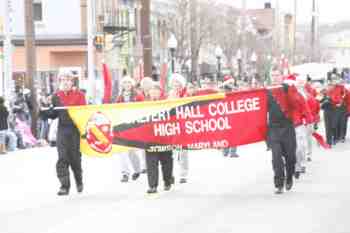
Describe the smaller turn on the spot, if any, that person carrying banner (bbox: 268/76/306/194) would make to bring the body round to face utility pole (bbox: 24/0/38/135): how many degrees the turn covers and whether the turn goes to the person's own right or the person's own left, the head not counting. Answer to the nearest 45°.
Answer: approximately 135° to the person's own right

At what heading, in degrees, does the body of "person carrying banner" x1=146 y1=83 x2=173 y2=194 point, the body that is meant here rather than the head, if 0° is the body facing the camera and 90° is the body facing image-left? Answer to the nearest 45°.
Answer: approximately 45°

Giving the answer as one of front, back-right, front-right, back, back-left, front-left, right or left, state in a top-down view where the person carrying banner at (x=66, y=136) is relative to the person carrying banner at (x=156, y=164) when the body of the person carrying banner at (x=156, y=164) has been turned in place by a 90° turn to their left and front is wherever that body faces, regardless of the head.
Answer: back-right

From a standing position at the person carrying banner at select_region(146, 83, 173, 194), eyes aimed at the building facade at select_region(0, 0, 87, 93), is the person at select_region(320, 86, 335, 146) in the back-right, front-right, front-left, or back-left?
front-right

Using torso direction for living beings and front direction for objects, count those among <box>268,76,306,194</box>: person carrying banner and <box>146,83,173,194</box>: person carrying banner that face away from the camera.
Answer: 0

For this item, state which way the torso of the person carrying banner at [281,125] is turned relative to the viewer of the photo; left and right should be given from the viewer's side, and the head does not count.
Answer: facing the viewer

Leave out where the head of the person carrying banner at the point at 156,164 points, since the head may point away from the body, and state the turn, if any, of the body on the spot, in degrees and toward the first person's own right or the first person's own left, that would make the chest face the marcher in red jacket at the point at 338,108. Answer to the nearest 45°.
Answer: approximately 180°

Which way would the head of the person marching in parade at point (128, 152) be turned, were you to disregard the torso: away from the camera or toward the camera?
toward the camera

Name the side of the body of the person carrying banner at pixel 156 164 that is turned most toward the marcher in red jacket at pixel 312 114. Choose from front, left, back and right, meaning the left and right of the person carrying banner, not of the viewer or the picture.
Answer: back

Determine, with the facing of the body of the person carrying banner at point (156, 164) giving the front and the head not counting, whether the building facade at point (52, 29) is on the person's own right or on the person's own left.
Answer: on the person's own right
